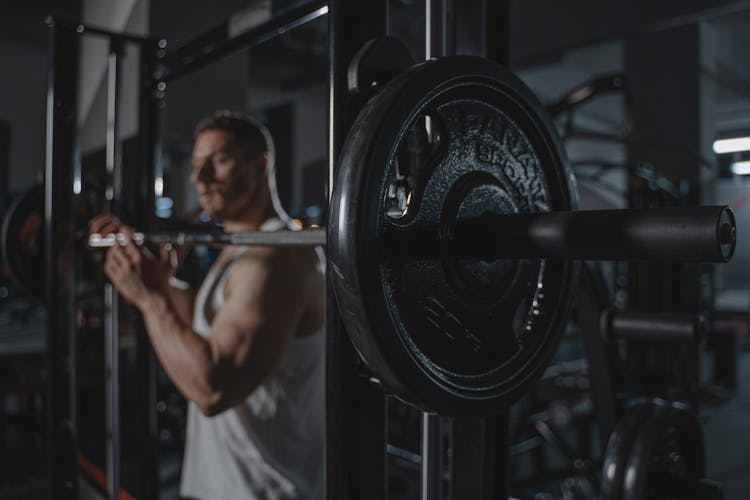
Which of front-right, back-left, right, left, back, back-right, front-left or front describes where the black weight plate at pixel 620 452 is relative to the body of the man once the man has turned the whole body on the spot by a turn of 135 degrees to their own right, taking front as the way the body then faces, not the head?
right

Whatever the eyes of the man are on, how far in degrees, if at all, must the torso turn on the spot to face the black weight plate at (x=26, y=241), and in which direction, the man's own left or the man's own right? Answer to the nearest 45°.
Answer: approximately 45° to the man's own right

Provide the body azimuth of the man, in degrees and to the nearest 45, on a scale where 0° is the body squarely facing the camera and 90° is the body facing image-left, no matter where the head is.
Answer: approximately 90°

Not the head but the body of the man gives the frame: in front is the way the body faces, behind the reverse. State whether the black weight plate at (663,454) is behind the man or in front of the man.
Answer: behind

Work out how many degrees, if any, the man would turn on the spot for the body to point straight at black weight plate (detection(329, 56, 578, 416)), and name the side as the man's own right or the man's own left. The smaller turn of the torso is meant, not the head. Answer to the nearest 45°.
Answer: approximately 90° to the man's own left
